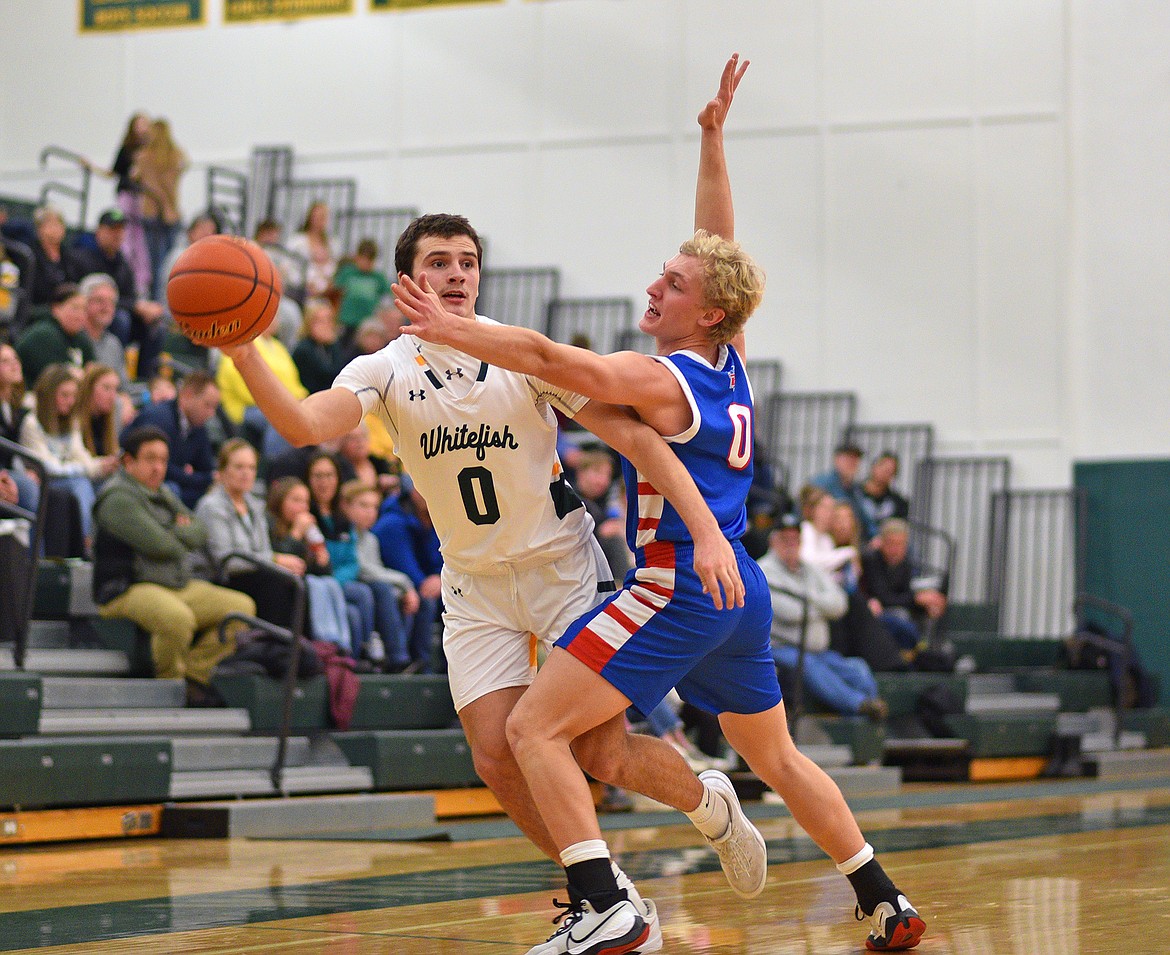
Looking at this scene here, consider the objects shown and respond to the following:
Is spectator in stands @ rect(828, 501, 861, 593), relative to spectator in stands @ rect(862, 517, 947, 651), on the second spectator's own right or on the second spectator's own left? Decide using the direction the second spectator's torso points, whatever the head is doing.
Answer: on the second spectator's own right

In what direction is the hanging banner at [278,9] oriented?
toward the camera

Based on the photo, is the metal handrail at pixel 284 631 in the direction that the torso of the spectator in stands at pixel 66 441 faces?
yes

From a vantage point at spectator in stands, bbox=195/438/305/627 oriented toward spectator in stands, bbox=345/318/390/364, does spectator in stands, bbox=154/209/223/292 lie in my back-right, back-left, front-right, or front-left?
front-left

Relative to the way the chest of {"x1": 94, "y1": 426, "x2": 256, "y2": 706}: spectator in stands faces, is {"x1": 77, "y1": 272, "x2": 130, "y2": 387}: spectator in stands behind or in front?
behind

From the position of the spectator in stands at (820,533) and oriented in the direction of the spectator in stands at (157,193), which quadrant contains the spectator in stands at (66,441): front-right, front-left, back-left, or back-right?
front-left

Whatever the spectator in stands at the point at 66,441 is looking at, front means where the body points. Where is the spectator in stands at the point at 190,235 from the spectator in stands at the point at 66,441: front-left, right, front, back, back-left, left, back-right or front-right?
back-left

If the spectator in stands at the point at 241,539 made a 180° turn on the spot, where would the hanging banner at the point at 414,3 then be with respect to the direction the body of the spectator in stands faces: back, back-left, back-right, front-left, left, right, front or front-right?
front-right

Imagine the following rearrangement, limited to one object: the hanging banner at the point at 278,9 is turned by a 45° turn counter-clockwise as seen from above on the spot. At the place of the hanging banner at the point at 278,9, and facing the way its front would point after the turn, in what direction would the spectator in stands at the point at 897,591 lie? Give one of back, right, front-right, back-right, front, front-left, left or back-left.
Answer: front

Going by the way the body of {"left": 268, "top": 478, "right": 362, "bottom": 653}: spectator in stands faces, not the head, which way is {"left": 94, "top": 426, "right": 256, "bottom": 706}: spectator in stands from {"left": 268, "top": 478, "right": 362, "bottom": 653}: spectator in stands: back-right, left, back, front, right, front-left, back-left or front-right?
right

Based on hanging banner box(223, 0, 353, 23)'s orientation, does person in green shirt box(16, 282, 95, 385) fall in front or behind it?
in front

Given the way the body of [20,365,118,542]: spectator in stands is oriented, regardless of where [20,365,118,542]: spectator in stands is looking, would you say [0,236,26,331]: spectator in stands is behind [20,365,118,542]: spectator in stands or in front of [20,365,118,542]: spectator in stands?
behind

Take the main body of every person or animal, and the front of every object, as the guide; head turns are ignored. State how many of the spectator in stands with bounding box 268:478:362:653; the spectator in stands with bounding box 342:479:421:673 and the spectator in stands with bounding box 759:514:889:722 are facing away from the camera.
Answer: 0

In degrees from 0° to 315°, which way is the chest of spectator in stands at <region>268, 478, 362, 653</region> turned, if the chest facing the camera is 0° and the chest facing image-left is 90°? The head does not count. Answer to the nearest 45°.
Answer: approximately 315°

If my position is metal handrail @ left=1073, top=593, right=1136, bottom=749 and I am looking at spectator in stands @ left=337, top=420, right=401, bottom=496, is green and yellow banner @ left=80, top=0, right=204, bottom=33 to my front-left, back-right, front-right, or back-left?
front-right

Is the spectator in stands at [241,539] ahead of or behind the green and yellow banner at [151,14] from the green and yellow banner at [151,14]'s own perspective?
ahead

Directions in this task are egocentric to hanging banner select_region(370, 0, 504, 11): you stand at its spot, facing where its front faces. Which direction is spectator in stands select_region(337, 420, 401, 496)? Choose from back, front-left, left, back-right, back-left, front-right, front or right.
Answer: front
